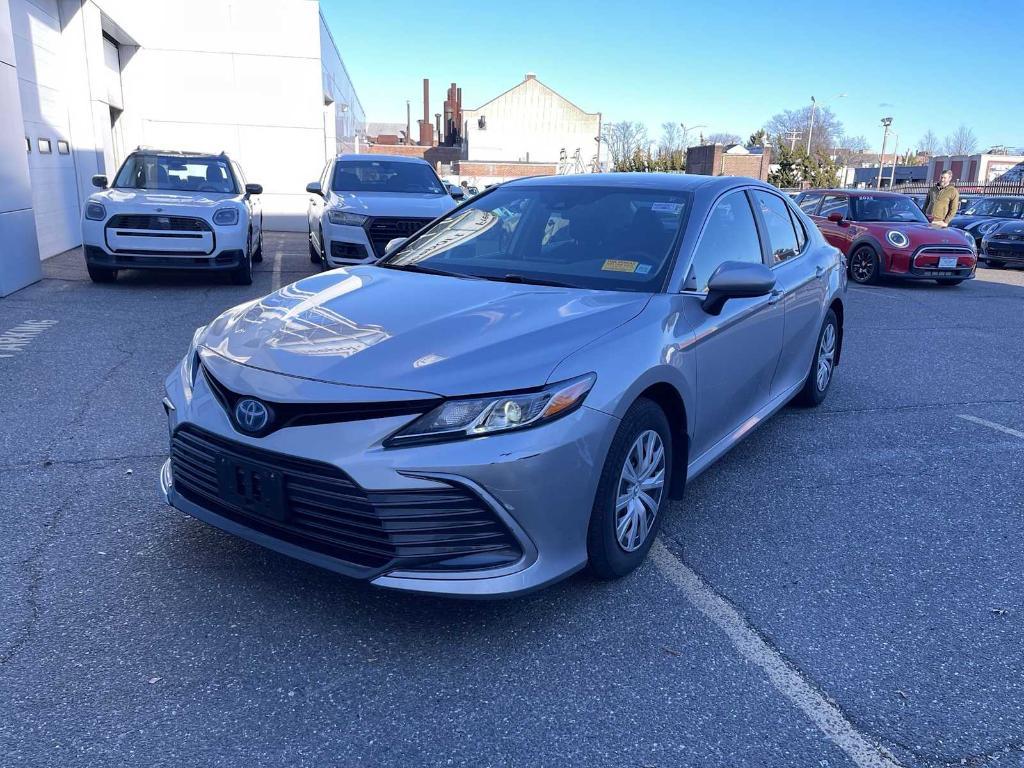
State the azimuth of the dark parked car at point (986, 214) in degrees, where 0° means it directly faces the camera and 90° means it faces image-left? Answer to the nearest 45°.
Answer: approximately 45°

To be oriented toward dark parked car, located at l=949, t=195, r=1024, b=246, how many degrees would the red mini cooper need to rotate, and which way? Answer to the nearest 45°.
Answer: approximately 135° to its left

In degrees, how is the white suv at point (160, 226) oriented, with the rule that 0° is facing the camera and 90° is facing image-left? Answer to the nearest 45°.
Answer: approximately 0°

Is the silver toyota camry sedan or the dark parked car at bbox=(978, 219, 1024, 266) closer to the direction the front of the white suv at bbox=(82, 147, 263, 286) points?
the silver toyota camry sedan

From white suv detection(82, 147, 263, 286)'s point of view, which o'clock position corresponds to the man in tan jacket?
The man in tan jacket is roughly at 9 o'clock from the white suv.

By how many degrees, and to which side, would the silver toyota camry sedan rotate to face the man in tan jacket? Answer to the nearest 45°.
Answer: approximately 180°

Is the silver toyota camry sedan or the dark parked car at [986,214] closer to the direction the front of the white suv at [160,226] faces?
the silver toyota camry sedan

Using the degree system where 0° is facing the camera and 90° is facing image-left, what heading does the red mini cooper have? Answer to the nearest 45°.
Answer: approximately 315°

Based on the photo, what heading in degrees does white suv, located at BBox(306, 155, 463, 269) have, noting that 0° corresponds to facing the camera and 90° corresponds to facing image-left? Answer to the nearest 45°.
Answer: approximately 315°

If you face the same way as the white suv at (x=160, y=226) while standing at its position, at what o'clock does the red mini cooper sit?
The red mini cooper is roughly at 9 o'clock from the white suv.

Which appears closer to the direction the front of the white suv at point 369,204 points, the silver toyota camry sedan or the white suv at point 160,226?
the silver toyota camry sedan

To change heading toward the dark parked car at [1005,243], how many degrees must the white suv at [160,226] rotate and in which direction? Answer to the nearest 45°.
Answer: approximately 90° to its left

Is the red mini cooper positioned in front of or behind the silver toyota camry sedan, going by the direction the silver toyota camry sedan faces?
behind

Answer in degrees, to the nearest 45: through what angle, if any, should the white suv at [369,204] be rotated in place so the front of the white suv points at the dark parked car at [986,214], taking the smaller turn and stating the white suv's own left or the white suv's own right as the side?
approximately 90° to the white suv's own left
